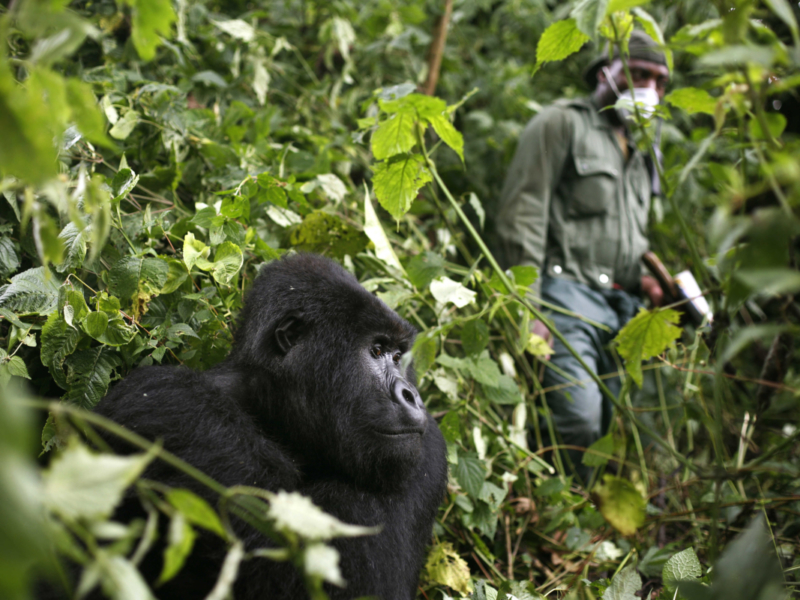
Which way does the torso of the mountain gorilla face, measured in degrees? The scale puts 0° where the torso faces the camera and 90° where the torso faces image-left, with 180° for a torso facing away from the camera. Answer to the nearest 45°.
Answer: approximately 315°

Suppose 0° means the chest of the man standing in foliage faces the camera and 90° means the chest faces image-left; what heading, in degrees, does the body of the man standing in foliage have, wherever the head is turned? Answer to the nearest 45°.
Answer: approximately 315°

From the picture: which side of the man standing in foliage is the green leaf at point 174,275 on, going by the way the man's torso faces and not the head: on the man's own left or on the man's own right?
on the man's own right
